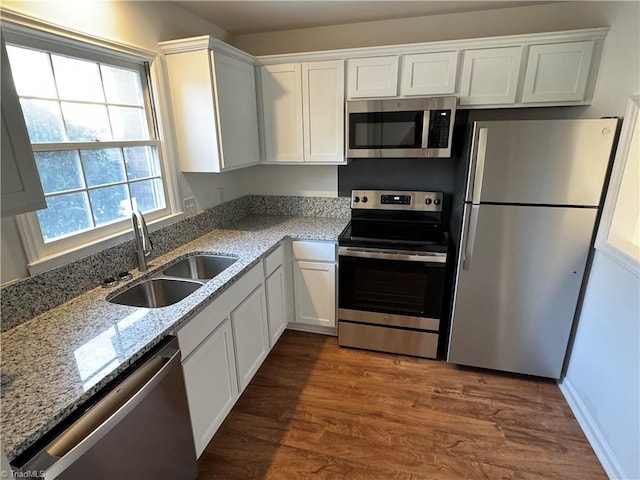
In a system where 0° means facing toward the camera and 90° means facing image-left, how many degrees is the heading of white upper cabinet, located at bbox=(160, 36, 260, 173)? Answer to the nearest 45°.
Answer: approximately 315°

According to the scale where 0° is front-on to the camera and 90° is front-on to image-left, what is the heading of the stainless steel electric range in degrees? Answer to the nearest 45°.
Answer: approximately 0°

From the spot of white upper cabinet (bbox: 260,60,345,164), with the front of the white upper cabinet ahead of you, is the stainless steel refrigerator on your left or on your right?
on your left

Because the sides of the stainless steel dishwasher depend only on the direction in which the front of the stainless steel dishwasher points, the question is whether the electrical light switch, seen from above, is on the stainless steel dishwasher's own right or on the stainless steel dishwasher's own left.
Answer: on the stainless steel dishwasher's own left

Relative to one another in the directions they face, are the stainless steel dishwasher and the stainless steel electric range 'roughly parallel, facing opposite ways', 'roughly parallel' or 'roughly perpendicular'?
roughly perpendicular

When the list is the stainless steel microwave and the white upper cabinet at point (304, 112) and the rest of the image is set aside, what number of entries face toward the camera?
2

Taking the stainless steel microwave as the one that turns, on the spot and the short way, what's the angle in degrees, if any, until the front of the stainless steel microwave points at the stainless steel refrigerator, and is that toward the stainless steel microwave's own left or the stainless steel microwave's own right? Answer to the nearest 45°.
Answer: approximately 90° to the stainless steel microwave's own left

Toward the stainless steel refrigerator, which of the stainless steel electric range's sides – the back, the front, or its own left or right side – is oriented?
left

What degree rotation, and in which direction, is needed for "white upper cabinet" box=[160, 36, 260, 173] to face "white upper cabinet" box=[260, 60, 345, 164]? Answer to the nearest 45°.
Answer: approximately 45° to its left

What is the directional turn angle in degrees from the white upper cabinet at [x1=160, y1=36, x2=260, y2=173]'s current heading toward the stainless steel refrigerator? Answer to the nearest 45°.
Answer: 0° — it already faces it

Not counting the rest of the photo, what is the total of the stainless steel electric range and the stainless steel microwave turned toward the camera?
2
